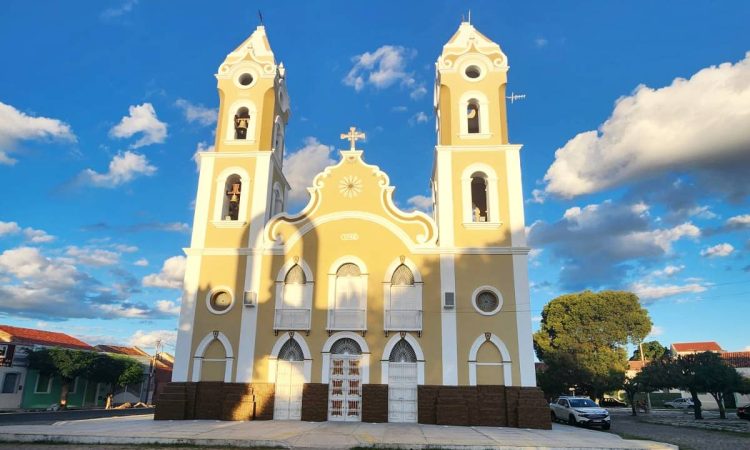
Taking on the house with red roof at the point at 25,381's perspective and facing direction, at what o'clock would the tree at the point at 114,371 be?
The tree is roughly at 10 o'clock from the house with red roof.

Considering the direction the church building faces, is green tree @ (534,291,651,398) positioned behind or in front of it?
behind

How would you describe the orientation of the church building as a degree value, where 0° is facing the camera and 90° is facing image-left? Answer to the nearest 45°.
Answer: approximately 0°

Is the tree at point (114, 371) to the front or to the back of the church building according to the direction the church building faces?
to the back

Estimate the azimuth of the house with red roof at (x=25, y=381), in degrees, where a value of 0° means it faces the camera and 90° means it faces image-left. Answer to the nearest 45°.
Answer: approximately 315°
